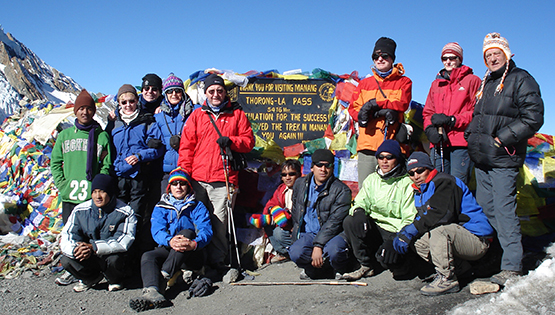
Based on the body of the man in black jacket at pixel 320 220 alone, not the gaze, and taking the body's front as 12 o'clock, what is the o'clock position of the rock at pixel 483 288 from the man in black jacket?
The rock is roughly at 10 o'clock from the man in black jacket.

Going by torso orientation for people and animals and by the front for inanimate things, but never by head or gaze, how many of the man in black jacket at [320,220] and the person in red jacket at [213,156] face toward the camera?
2

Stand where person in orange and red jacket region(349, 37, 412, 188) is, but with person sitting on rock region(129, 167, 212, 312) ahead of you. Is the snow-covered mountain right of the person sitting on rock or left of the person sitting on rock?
right

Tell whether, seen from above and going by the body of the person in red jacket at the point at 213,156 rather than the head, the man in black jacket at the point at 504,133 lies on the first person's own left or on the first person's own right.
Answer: on the first person's own left

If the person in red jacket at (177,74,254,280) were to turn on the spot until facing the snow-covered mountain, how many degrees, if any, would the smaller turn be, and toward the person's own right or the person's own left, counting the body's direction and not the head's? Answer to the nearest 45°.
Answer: approximately 135° to the person's own right

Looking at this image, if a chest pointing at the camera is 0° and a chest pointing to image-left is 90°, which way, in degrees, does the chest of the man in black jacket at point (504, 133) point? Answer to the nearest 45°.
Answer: approximately 45°
